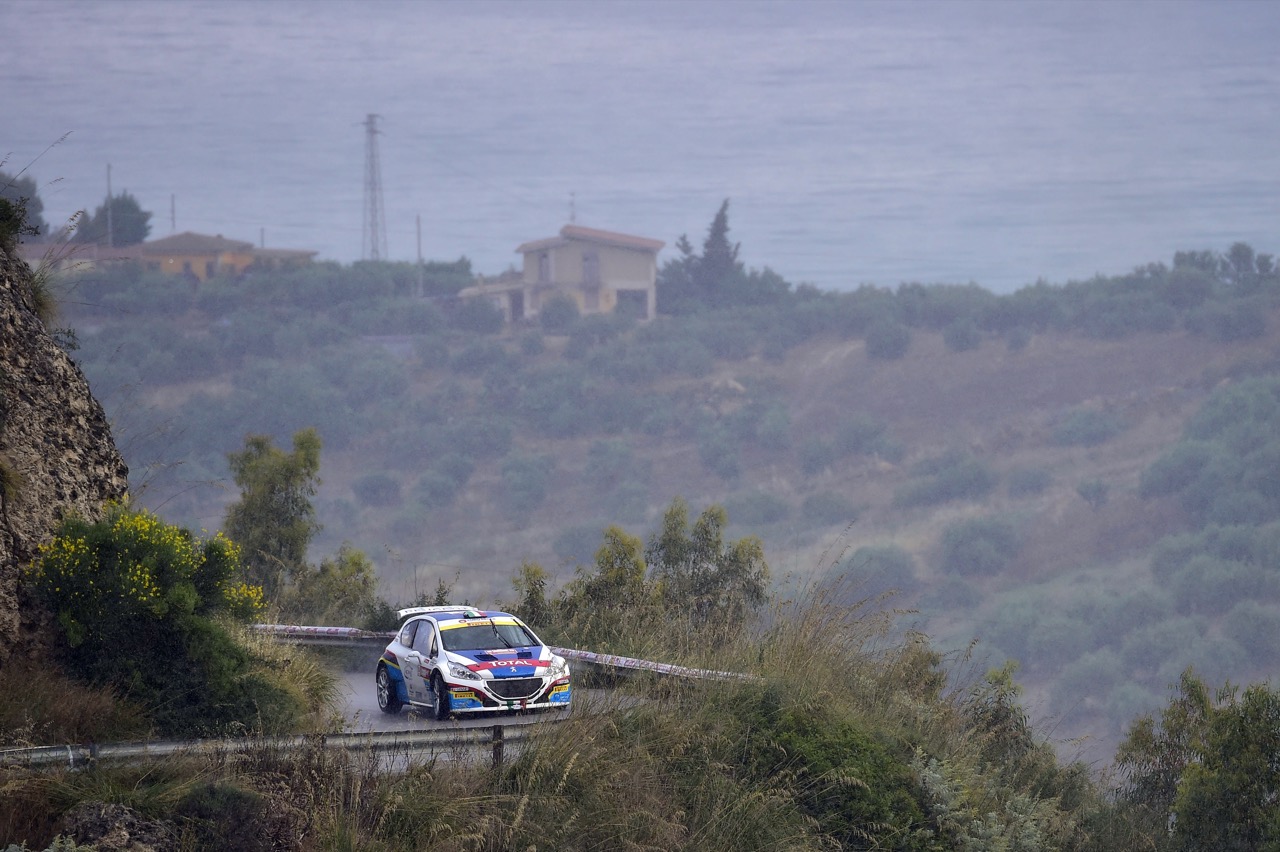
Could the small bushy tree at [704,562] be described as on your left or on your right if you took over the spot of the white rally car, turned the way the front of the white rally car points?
on your left

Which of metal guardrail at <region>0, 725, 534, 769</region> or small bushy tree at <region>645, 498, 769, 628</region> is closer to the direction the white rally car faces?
the metal guardrail

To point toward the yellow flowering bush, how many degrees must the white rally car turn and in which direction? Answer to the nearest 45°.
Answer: approximately 90° to its right

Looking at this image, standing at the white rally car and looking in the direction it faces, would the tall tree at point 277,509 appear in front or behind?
behind

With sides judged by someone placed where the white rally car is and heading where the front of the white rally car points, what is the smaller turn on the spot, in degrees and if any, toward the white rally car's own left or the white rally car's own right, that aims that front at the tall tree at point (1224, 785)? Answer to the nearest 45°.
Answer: approximately 45° to the white rally car's own left

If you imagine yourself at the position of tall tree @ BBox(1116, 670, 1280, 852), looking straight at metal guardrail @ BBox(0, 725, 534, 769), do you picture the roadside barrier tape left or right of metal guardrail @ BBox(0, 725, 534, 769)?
right

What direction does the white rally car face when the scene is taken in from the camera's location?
facing the viewer and to the right of the viewer
